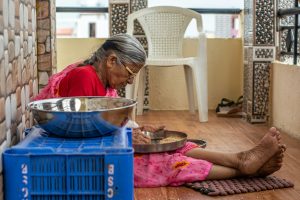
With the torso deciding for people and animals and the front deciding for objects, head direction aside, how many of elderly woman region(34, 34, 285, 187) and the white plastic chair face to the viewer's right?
1

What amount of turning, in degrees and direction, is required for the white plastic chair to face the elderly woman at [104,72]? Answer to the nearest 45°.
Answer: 0° — it already faces them

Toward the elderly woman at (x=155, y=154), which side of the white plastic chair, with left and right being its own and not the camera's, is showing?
front

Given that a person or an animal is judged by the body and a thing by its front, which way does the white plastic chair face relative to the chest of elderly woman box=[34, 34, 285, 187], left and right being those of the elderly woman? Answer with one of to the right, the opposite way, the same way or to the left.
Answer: to the right

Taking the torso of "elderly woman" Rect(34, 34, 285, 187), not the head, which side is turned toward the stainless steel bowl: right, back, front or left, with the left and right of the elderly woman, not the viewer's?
right

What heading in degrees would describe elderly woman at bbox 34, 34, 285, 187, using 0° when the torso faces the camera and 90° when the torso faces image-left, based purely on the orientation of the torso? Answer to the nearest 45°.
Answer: approximately 270°

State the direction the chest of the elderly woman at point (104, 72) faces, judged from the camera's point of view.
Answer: to the viewer's right

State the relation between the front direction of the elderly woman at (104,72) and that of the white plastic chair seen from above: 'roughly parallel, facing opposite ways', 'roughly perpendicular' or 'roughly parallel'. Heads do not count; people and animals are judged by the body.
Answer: roughly perpendicular

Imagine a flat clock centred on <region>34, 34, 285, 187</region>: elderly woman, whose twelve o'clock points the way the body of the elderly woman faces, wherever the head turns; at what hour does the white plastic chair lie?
The white plastic chair is roughly at 9 o'clock from the elderly woman.

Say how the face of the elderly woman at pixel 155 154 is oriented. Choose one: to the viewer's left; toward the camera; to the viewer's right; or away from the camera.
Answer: to the viewer's right

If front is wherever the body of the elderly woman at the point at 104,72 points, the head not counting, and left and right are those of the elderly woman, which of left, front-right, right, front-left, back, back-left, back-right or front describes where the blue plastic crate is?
right

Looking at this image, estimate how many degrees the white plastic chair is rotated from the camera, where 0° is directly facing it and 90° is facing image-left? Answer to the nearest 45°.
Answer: approximately 0°

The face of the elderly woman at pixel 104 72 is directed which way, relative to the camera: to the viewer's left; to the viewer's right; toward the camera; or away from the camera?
to the viewer's right

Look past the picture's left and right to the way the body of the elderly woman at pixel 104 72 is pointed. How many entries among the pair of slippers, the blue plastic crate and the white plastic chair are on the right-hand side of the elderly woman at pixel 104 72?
1
